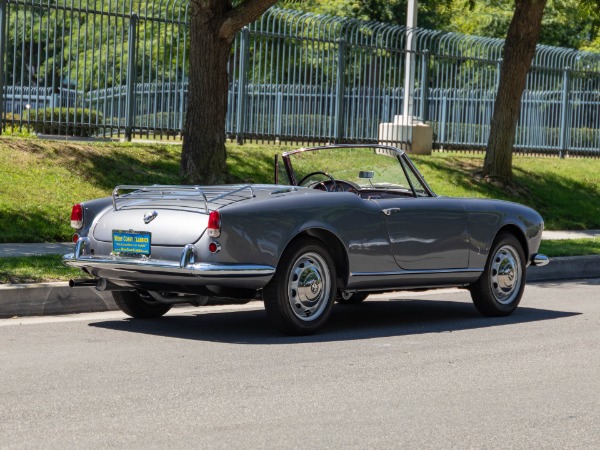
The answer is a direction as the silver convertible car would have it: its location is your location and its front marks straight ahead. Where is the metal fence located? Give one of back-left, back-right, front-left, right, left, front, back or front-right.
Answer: front-left

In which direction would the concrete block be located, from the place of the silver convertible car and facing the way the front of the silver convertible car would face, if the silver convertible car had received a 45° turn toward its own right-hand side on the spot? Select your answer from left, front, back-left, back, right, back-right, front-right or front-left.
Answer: left

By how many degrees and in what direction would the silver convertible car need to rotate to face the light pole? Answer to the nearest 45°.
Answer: approximately 45° to its left

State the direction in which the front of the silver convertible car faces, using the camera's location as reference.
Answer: facing away from the viewer and to the right of the viewer
